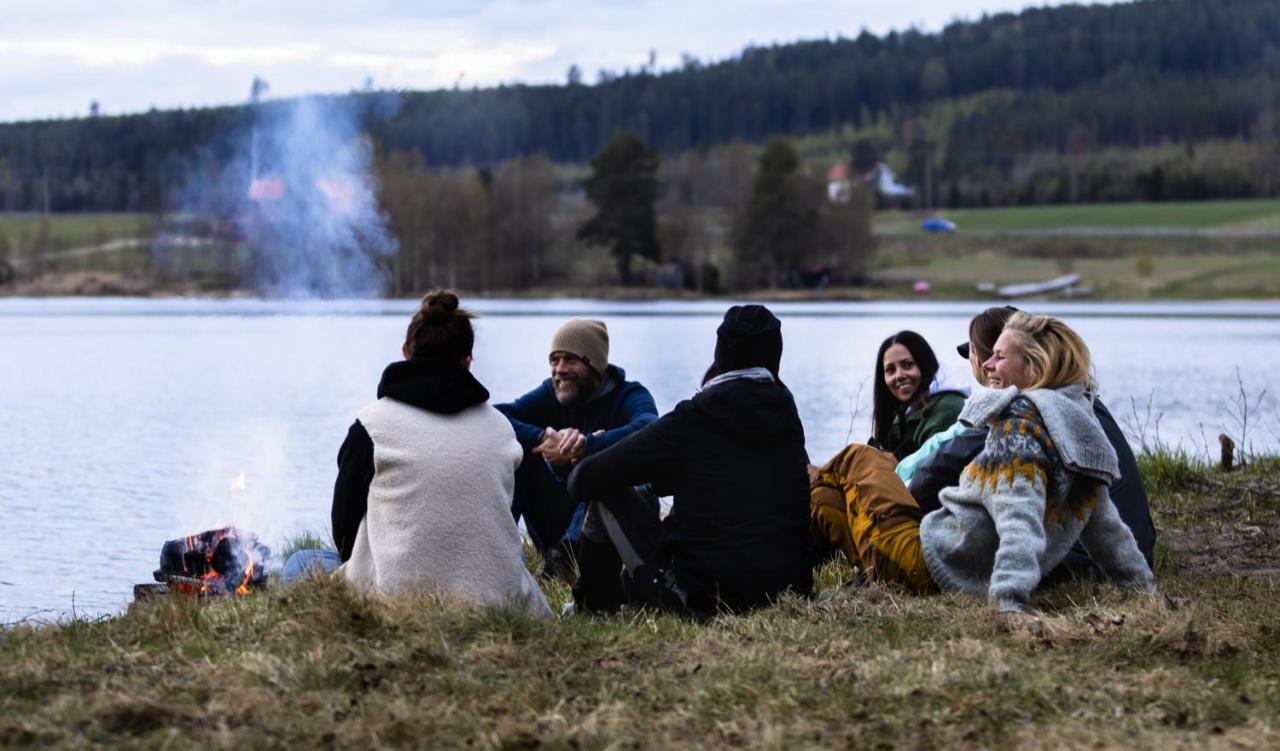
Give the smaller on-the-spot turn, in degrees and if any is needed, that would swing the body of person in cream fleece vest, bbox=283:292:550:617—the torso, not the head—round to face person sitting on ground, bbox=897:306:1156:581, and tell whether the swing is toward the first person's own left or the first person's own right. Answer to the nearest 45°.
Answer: approximately 90° to the first person's own right

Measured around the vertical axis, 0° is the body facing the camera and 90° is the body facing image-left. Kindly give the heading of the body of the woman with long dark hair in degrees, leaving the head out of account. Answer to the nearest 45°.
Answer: approximately 45°

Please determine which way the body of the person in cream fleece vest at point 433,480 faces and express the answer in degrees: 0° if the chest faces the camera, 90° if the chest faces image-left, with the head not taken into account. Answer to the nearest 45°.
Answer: approximately 180°

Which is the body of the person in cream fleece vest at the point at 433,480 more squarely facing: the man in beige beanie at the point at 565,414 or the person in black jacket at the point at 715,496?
the man in beige beanie

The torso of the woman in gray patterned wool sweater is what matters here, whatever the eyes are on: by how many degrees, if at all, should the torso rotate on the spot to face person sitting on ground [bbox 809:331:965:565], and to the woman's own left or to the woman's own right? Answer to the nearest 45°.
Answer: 0° — they already face them

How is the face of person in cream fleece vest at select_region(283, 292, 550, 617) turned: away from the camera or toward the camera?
away from the camera

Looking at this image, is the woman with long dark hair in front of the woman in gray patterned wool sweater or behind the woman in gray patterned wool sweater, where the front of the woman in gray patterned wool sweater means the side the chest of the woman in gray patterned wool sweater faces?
in front

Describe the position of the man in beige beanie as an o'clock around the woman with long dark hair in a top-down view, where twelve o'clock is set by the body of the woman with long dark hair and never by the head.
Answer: The man in beige beanie is roughly at 1 o'clock from the woman with long dark hair.

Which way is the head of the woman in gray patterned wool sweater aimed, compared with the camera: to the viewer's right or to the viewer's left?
to the viewer's left

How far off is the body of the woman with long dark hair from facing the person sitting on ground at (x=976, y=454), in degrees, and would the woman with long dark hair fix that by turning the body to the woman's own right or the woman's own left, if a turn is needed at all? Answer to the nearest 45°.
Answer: approximately 45° to the woman's own left

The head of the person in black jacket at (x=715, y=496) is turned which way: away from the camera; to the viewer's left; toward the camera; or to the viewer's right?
away from the camera

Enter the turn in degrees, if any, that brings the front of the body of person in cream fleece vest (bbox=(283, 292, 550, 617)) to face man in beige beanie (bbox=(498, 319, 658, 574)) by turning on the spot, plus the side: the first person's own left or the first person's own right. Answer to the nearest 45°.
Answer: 0° — they already face them

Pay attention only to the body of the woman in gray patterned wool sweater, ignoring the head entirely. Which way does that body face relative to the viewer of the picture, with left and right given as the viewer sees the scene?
facing away from the viewer and to the left of the viewer

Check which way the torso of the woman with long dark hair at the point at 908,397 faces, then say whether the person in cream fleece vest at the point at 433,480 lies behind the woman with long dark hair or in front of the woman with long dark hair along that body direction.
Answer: in front

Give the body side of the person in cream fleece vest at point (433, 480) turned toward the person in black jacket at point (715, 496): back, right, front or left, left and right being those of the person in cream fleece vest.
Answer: right
